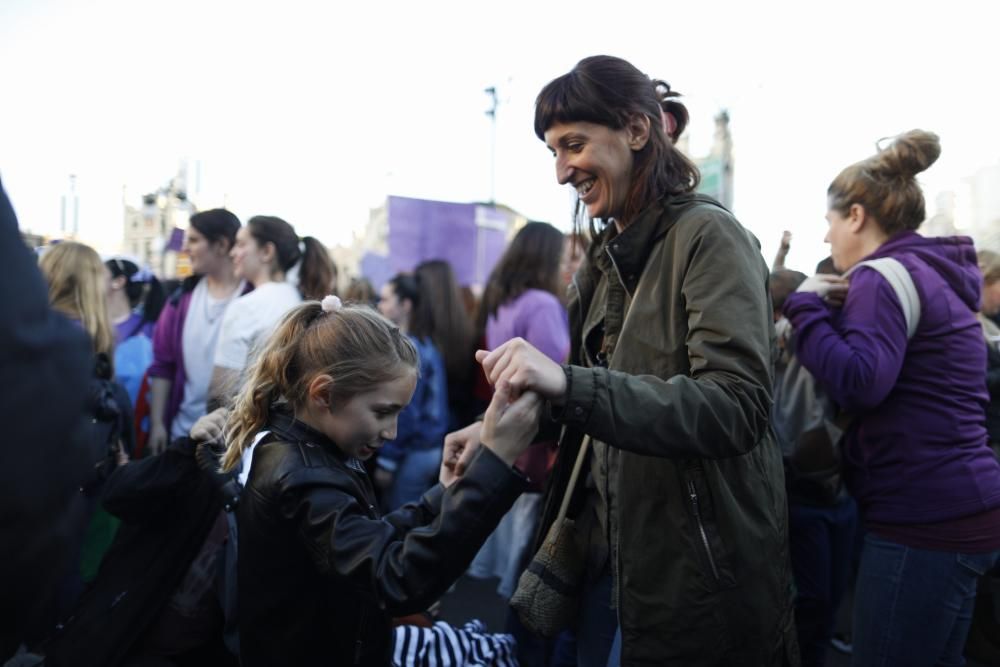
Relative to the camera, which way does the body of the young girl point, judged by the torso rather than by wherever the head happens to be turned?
to the viewer's right

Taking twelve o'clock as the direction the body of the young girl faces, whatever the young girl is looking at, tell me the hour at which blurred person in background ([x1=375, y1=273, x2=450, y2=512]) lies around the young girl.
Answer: The blurred person in background is roughly at 9 o'clock from the young girl.

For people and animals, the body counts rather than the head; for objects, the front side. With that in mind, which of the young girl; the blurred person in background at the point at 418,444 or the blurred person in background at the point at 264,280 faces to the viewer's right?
the young girl

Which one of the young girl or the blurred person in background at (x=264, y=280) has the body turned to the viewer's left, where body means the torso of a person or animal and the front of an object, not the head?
the blurred person in background

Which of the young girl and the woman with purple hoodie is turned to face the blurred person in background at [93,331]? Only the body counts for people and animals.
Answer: the woman with purple hoodie

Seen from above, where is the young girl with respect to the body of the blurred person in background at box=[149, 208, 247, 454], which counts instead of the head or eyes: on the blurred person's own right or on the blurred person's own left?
on the blurred person's own left

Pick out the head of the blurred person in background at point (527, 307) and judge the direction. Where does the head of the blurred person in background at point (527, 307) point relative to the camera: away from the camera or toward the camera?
away from the camera

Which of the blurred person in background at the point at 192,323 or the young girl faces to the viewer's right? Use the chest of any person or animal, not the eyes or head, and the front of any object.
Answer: the young girl

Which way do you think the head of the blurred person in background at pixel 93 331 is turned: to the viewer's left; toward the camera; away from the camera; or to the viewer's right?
away from the camera
